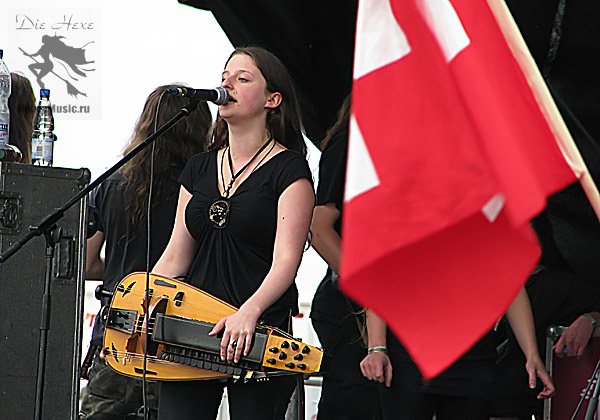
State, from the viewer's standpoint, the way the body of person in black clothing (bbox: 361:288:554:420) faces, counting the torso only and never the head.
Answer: toward the camera

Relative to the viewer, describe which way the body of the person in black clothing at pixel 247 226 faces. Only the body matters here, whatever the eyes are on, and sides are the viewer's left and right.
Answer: facing the viewer and to the left of the viewer

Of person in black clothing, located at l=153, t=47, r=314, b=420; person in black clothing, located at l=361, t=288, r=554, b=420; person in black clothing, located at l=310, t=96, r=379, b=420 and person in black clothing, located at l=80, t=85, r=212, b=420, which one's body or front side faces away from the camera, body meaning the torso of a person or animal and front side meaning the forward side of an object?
person in black clothing, located at l=80, t=85, r=212, b=420

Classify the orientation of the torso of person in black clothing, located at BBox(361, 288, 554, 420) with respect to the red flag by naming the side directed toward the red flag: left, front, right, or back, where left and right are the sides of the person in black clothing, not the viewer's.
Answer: front

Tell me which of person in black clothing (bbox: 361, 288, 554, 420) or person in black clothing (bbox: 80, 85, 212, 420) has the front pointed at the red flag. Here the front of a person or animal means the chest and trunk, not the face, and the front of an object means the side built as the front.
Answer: person in black clothing (bbox: 361, 288, 554, 420)

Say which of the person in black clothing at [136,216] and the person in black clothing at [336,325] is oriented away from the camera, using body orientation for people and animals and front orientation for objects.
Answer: the person in black clothing at [136,216]

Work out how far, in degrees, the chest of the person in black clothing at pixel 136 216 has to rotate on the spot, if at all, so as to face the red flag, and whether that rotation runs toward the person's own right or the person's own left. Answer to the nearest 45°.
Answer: approximately 180°
